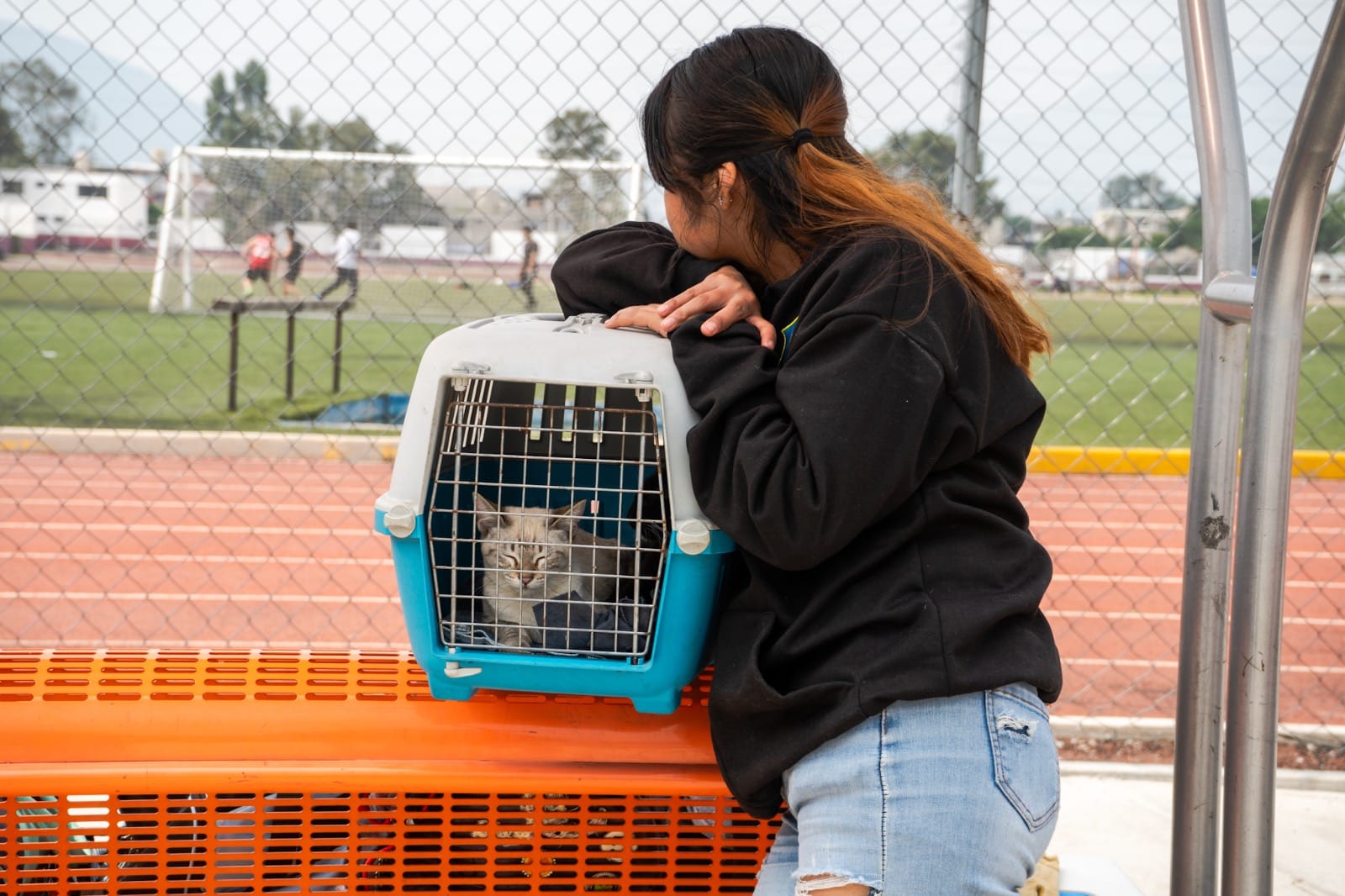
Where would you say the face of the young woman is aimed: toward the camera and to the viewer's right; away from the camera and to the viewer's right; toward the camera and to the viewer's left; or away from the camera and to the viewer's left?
away from the camera and to the viewer's left

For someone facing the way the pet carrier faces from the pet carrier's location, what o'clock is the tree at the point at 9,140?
The tree is roughly at 5 o'clock from the pet carrier.

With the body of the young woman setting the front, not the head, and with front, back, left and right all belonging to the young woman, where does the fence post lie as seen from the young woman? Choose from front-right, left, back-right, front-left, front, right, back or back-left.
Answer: right

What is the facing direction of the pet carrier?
toward the camera

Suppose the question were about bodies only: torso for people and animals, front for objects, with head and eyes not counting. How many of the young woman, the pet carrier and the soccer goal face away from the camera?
1

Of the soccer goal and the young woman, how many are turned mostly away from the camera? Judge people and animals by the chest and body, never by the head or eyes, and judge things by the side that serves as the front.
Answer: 1

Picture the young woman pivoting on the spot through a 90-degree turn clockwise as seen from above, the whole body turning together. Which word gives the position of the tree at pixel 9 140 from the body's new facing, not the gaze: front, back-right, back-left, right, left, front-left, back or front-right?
front-left

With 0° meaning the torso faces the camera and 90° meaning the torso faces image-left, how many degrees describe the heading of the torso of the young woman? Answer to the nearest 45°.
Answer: approximately 90°
